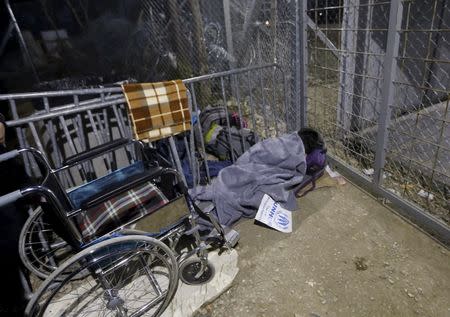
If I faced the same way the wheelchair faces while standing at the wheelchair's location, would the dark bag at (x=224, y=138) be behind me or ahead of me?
ahead

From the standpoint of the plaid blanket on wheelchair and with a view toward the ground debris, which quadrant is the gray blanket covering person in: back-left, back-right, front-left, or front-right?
front-left

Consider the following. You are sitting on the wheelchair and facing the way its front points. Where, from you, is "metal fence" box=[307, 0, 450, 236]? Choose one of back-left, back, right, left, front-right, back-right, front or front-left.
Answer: front-right

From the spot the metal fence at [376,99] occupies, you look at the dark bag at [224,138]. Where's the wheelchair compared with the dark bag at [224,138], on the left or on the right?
left

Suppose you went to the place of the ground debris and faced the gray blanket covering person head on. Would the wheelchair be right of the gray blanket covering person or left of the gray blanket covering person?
left

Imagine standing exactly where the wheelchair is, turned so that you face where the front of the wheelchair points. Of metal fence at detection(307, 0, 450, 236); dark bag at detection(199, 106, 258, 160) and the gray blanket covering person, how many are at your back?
0

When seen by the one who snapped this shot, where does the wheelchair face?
facing away from the viewer and to the right of the viewer

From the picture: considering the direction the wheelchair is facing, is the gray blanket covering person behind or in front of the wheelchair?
in front

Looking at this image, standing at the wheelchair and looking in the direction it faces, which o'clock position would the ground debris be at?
The ground debris is roughly at 2 o'clock from the wheelchair.
